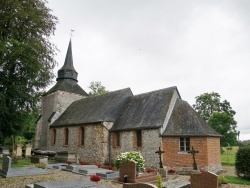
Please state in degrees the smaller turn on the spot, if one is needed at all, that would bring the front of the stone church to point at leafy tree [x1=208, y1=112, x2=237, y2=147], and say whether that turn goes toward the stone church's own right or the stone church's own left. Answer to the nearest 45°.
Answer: approximately 90° to the stone church's own right

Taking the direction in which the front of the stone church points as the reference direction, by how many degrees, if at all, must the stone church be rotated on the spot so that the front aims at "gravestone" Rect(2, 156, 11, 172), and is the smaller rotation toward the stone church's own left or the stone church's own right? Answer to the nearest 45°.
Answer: approximately 90° to the stone church's own left

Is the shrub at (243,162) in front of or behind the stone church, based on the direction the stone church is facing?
behind

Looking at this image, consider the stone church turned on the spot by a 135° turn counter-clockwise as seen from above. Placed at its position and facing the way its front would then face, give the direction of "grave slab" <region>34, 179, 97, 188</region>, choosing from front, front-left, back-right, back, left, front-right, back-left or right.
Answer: front

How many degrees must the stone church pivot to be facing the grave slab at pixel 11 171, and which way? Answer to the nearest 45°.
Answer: approximately 90° to its left

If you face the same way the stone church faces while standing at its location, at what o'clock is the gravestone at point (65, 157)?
The gravestone is roughly at 11 o'clock from the stone church.

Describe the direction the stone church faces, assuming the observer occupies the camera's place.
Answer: facing away from the viewer and to the left of the viewer

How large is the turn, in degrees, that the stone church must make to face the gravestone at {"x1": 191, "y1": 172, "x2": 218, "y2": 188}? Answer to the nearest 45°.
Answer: approximately 135° to its left

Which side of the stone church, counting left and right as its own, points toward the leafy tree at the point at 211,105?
right
